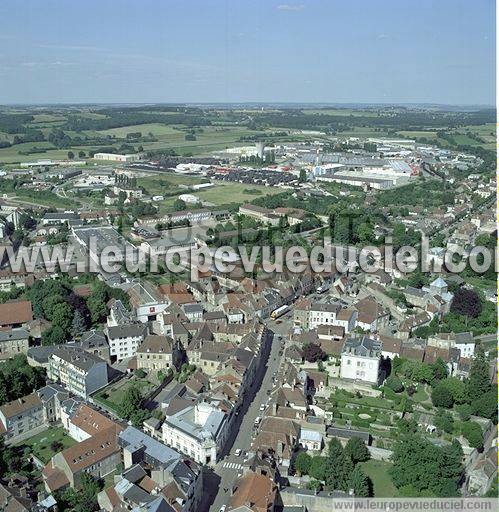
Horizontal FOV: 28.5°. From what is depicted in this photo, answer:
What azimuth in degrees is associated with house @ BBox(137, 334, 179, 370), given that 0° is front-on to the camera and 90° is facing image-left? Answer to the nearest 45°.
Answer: approximately 0°

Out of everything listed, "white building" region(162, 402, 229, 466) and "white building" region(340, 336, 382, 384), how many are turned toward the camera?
2

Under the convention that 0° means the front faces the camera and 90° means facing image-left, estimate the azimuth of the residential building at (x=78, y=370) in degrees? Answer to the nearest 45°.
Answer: approximately 45°

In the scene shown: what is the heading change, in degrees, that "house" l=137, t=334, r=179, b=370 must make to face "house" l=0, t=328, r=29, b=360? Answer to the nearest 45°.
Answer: approximately 135° to its right

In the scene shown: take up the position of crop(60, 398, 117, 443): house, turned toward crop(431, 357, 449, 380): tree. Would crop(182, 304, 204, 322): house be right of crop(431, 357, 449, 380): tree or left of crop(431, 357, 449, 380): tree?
left

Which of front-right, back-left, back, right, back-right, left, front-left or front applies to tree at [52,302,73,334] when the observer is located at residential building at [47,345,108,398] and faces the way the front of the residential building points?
back-right

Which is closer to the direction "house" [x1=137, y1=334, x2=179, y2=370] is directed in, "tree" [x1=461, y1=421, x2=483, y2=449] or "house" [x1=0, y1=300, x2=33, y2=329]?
the tree

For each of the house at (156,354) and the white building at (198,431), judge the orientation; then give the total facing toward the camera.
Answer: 2

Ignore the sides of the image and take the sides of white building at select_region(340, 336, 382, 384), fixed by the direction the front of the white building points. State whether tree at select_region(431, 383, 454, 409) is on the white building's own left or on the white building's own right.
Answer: on the white building's own left

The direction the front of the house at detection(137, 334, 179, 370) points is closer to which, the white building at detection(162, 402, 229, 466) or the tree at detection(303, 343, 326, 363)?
the white building
